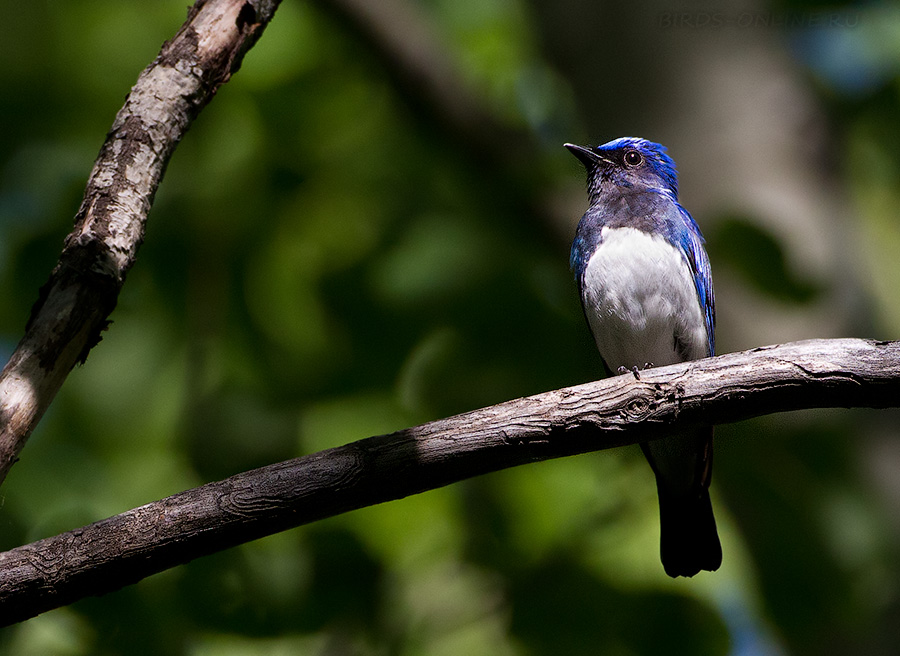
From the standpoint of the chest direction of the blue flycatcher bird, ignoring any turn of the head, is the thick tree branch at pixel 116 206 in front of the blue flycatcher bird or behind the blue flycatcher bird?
in front

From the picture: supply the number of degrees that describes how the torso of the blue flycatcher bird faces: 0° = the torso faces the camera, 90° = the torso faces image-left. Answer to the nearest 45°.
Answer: approximately 45°
